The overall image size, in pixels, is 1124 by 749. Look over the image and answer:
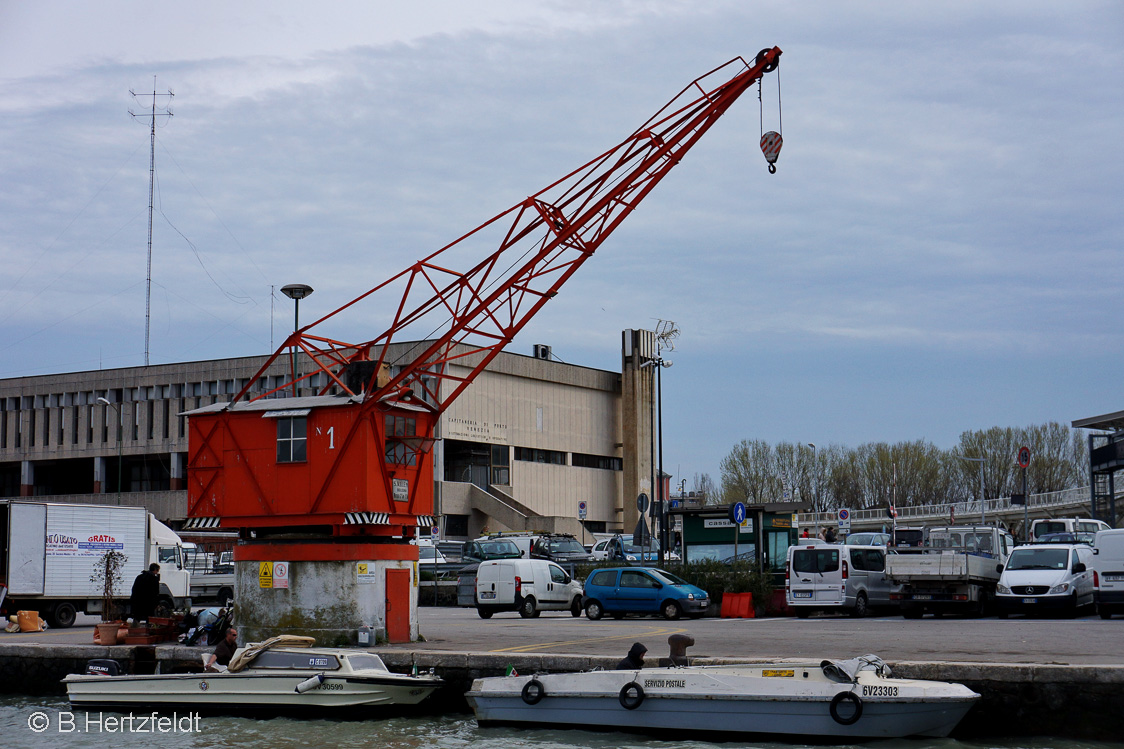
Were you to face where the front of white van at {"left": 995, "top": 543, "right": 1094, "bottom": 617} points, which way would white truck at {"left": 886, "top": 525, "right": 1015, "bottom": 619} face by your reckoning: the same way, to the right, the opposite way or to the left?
the opposite way

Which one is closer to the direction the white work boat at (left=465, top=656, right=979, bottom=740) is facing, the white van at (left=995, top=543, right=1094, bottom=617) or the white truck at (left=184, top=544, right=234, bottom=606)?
the white van

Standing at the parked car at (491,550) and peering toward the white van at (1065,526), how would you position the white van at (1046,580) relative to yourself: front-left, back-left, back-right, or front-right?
front-right

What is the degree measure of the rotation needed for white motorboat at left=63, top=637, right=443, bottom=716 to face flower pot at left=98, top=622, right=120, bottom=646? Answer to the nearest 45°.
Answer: approximately 135° to its left

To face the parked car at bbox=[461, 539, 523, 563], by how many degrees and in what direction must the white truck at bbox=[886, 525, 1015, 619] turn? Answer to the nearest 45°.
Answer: approximately 90° to its left

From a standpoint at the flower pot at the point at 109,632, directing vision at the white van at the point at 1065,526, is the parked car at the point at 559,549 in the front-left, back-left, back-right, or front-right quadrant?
front-left

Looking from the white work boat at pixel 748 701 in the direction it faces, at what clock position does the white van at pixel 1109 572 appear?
The white van is roughly at 10 o'clock from the white work boat.

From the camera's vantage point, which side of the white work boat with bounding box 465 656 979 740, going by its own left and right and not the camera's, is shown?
right

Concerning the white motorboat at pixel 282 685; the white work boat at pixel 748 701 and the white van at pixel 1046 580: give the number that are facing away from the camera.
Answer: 0

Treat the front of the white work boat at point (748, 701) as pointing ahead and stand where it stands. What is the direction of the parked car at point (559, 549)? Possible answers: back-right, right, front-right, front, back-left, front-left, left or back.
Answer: left

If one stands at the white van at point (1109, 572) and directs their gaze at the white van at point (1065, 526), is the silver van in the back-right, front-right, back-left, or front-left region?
front-left

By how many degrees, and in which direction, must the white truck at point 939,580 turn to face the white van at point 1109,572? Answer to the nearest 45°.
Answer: approximately 90° to its right

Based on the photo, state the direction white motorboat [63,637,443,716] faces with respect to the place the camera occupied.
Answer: facing to the right of the viewer

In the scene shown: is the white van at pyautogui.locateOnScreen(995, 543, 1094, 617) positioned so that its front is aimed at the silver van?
no

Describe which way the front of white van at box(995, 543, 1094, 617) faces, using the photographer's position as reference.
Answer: facing the viewer and to the left of the viewer
